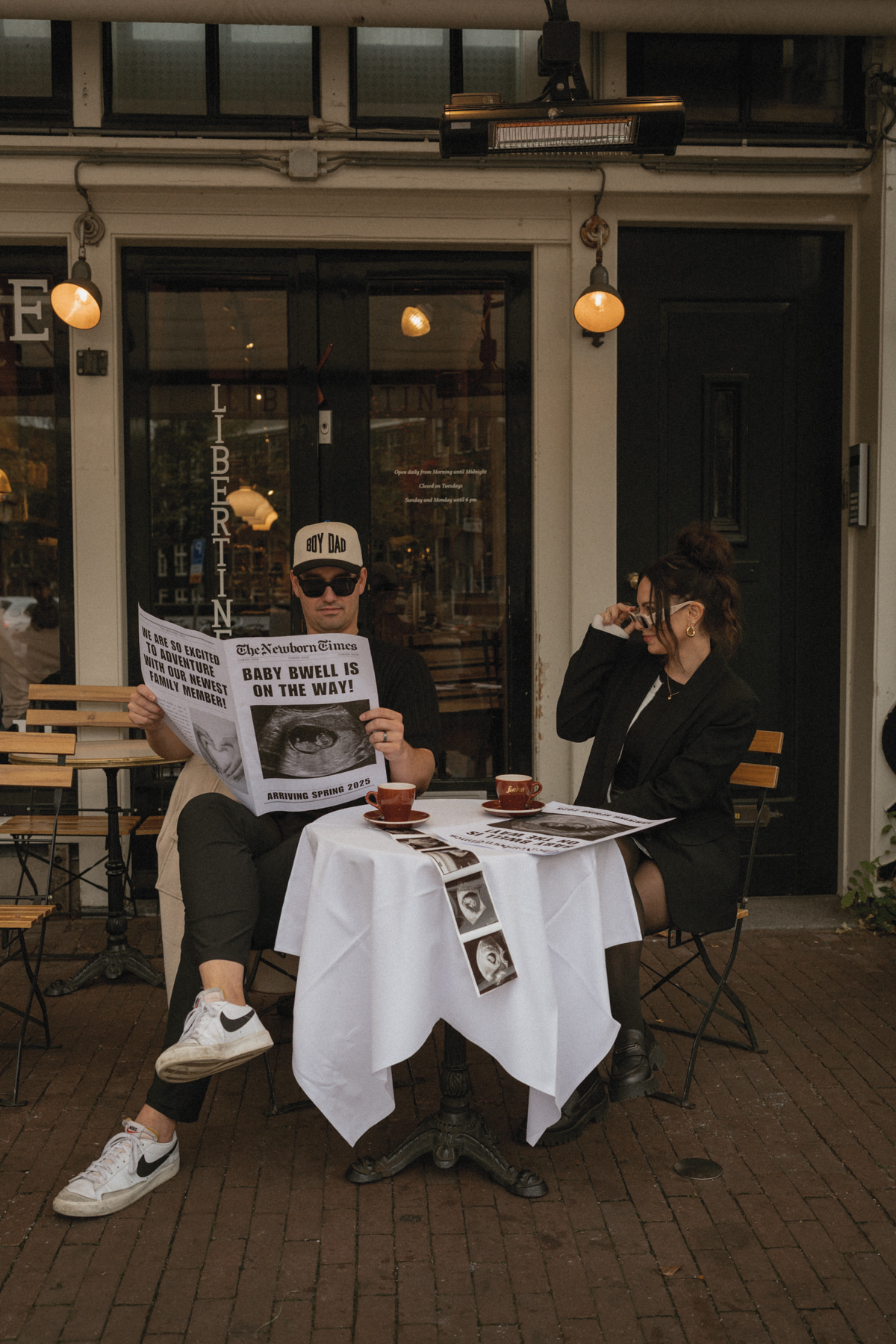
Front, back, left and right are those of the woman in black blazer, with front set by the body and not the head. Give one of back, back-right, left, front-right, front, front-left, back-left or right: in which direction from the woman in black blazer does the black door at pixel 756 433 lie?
back-right

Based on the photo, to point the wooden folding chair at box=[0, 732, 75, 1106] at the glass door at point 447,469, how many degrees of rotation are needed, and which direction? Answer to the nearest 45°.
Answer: approximately 180°

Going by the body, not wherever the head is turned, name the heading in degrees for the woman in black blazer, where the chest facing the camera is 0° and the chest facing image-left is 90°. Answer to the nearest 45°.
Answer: approximately 45°

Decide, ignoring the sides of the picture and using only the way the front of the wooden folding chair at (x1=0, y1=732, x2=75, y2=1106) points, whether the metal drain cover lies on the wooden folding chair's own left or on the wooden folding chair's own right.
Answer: on the wooden folding chair's own left

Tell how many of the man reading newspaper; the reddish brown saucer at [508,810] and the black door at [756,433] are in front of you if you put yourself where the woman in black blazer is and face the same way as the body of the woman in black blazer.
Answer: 2

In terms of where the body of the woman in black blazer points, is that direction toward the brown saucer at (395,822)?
yes

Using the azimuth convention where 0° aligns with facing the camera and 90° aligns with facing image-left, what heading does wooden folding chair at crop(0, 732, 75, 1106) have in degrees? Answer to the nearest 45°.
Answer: approximately 45°

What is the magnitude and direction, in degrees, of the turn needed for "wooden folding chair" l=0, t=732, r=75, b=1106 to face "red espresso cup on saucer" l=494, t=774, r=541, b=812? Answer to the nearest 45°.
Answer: approximately 90° to its left

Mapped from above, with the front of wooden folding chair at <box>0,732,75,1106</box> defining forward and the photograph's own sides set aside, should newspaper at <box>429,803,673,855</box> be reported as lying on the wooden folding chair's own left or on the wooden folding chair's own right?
on the wooden folding chair's own left

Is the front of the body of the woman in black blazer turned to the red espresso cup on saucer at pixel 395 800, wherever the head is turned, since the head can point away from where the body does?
yes
